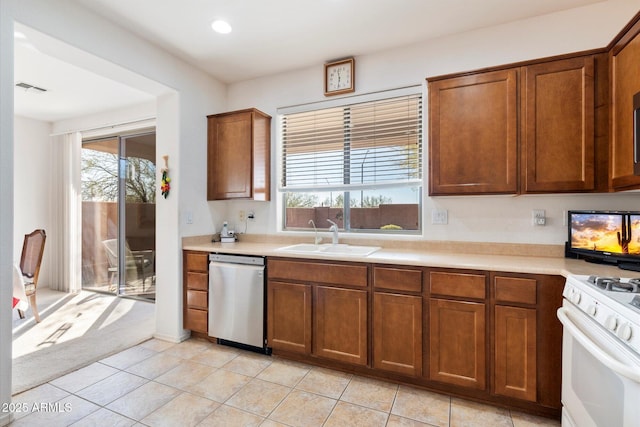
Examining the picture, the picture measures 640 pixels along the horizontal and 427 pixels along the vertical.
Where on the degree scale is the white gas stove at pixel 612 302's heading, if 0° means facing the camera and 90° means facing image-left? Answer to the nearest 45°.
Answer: approximately 45°

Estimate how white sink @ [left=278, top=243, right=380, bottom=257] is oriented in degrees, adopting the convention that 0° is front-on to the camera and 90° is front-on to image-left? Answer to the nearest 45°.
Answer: approximately 45°

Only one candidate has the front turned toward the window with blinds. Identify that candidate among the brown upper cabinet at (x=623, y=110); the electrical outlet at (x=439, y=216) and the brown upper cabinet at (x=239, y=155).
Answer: the brown upper cabinet at (x=623, y=110)

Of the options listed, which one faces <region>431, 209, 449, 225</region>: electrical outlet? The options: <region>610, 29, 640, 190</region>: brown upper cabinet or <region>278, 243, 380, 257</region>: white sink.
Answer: the brown upper cabinet

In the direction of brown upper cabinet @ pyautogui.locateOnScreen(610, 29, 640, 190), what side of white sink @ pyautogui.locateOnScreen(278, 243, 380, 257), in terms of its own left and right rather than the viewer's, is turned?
left

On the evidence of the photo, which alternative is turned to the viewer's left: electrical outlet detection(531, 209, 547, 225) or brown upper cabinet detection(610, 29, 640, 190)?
the brown upper cabinet

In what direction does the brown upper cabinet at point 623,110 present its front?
to the viewer's left
